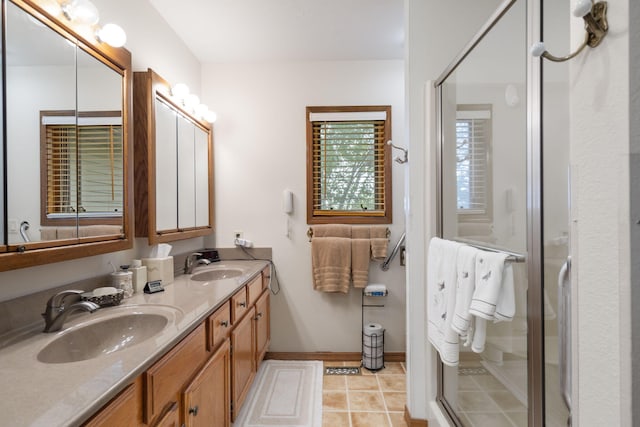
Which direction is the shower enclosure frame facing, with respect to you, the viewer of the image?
facing the viewer and to the left of the viewer

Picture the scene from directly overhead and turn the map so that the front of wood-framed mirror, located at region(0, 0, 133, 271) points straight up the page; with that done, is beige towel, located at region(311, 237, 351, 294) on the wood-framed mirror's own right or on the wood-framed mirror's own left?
on the wood-framed mirror's own left

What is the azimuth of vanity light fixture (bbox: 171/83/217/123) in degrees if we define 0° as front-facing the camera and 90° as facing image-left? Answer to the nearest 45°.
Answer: approximately 315°

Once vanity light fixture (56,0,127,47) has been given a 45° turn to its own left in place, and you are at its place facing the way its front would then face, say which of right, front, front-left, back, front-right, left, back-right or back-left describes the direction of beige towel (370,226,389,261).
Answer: front

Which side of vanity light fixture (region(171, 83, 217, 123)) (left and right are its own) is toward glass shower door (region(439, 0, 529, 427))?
front

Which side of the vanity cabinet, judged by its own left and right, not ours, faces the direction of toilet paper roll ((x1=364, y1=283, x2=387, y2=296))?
left

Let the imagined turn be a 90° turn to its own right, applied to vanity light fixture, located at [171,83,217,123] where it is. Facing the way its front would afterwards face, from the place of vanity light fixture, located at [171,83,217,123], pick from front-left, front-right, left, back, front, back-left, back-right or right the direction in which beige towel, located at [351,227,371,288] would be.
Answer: back-left

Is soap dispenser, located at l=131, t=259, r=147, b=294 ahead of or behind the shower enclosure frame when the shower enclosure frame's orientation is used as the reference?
ahead

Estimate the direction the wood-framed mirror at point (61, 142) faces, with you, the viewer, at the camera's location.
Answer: facing the viewer and to the right of the viewer
